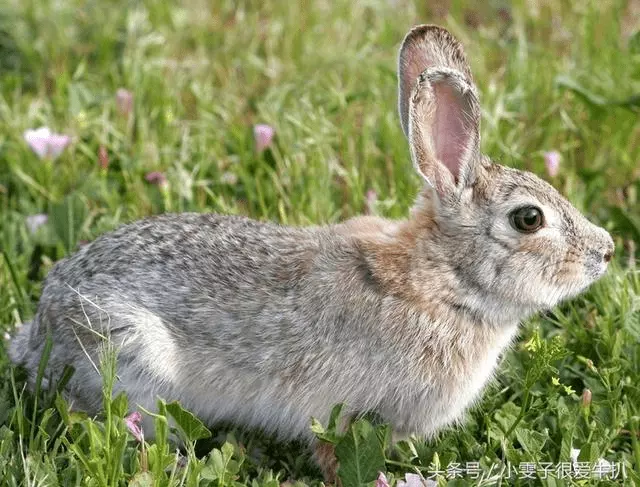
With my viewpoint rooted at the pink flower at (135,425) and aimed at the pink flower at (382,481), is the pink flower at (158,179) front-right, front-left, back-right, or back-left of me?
back-left

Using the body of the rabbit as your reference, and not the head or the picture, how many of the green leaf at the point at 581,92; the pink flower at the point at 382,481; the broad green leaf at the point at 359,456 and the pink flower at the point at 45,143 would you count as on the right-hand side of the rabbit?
2

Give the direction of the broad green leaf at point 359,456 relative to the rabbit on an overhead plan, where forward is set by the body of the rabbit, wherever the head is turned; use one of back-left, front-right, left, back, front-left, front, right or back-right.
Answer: right

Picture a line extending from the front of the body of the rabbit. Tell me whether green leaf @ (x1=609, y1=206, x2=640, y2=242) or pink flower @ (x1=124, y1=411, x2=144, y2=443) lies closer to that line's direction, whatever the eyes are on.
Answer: the green leaf

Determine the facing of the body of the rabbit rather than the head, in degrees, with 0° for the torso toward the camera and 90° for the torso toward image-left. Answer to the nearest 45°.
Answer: approximately 270°

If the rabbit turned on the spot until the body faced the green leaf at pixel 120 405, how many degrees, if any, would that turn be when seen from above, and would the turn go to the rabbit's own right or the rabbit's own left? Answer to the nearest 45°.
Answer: approximately 135° to the rabbit's own right

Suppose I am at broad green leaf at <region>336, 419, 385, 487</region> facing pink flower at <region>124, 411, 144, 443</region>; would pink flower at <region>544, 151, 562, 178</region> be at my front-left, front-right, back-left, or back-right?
back-right

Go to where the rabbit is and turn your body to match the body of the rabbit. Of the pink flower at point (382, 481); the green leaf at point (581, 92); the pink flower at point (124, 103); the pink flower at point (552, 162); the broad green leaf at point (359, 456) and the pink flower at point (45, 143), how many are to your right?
2

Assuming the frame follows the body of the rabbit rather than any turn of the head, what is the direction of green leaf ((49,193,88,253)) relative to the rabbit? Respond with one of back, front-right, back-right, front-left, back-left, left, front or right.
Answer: back-left

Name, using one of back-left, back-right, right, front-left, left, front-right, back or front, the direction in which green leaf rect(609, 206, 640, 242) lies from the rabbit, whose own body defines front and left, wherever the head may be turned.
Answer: front-left

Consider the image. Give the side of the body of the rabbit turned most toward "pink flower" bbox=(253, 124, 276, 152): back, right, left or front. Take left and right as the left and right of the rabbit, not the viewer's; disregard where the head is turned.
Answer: left

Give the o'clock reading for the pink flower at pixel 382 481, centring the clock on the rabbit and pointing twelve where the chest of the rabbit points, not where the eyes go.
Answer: The pink flower is roughly at 3 o'clock from the rabbit.

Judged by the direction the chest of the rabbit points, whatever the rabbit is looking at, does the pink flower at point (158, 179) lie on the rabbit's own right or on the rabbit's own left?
on the rabbit's own left
